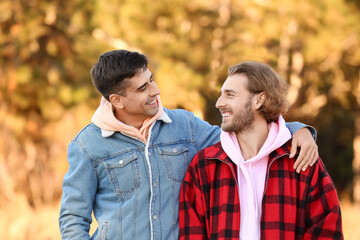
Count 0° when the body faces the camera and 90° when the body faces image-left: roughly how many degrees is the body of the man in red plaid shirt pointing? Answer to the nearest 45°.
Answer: approximately 0°
